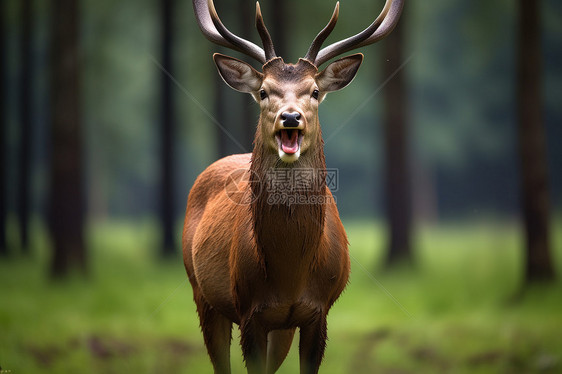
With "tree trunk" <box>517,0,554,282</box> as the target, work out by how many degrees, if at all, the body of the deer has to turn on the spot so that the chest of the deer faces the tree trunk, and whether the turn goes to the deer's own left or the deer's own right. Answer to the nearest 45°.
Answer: approximately 135° to the deer's own left

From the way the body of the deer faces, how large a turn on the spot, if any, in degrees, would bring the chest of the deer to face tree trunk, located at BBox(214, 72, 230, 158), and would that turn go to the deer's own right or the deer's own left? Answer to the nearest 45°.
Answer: approximately 180°

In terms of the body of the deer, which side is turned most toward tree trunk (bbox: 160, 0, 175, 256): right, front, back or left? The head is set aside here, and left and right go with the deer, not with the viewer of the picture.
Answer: back

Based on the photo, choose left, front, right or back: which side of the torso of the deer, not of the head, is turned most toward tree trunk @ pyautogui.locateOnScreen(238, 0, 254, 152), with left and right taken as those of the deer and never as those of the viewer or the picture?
back

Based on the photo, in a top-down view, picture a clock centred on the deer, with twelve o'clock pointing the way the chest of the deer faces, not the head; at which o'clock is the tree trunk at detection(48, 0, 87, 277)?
The tree trunk is roughly at 5 o'clock from the deer.

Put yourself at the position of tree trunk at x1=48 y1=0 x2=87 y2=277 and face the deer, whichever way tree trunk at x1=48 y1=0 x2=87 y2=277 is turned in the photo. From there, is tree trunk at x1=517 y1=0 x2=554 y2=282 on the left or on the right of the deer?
left

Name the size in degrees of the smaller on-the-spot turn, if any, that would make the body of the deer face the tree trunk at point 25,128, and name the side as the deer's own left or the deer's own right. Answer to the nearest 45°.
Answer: approximately 135° to the deer's own right

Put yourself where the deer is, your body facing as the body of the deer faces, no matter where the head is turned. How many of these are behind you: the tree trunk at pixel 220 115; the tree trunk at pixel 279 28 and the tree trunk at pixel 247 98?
3

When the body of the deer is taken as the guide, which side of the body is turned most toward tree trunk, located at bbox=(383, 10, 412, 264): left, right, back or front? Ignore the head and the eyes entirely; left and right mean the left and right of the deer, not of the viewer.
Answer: back

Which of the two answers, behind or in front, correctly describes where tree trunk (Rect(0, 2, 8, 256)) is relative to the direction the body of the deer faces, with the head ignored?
behind

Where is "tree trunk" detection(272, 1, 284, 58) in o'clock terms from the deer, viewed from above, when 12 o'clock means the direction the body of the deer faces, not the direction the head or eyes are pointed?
The tree trunk is roughly at 6 o'clock from the deer.

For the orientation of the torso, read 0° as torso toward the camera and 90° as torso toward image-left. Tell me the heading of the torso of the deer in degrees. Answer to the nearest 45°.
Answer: approximately 0°
